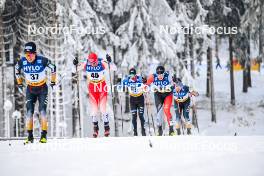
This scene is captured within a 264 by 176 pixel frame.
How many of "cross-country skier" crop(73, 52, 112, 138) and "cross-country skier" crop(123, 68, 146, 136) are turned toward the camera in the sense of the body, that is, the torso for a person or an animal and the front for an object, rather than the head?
2

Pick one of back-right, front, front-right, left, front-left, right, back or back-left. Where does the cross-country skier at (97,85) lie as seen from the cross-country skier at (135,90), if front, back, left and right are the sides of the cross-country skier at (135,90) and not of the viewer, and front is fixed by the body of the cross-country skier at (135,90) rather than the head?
front-right

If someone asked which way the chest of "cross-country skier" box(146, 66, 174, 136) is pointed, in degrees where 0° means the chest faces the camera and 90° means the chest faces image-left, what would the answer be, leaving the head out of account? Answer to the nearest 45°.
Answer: approximately 0°

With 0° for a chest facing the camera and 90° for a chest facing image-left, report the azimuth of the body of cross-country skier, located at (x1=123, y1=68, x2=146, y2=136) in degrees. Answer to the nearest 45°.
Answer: approximately 0°

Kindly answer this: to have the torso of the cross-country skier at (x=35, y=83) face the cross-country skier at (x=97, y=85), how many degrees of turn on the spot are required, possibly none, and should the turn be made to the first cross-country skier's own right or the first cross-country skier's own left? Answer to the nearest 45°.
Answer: approximately 135° to the first cross-country skier's own left

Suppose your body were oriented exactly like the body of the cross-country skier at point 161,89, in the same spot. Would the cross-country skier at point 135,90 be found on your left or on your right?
on your right
